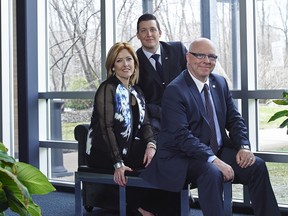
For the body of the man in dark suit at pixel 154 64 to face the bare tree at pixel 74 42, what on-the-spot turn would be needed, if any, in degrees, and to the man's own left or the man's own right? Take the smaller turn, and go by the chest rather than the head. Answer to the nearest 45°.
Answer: approximately 135° to the man's own right

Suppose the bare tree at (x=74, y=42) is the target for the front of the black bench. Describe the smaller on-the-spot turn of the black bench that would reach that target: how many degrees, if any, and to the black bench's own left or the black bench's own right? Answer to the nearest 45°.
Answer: approximately 135° to the black bench's own left

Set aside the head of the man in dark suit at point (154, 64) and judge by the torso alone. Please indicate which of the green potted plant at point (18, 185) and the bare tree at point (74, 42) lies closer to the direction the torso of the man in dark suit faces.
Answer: the green potted plant

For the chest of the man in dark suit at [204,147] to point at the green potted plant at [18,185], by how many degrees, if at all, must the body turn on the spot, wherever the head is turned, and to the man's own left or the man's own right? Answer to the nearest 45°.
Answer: approximately 45° to the man's own right

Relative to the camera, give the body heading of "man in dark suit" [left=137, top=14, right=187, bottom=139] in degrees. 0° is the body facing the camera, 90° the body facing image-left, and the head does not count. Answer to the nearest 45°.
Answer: approximately 0°

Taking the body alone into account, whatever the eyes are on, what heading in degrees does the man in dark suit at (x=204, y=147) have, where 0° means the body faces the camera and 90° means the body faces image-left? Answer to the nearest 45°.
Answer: approximately 315°

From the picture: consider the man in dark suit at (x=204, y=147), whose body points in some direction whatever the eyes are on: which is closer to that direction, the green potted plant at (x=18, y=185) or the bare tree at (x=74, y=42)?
the green potted plant
